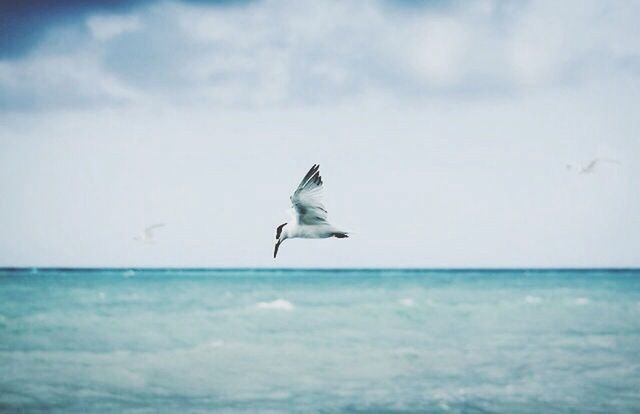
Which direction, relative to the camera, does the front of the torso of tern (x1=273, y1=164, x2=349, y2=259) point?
to the viewer's left
